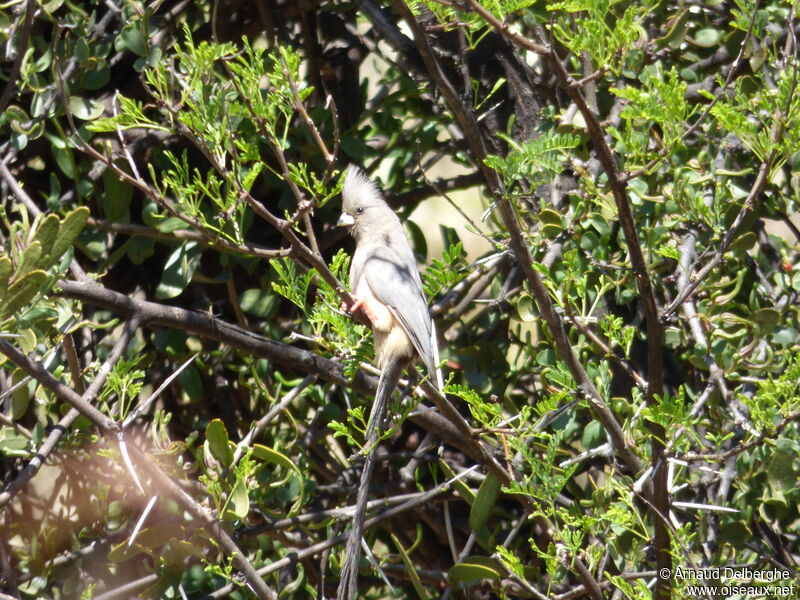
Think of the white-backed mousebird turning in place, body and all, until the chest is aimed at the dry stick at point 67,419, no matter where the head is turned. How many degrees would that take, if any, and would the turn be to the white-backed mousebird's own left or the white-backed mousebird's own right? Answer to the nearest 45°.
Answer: approximately 45° to the white-backed mousebird's own left

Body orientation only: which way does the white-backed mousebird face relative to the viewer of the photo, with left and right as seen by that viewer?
facing to the left of the viewer

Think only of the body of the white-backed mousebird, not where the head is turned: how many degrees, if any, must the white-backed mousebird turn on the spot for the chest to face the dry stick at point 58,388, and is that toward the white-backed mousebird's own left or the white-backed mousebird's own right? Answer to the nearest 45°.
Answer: approximately 45° to the white-backed mousebird's own left
